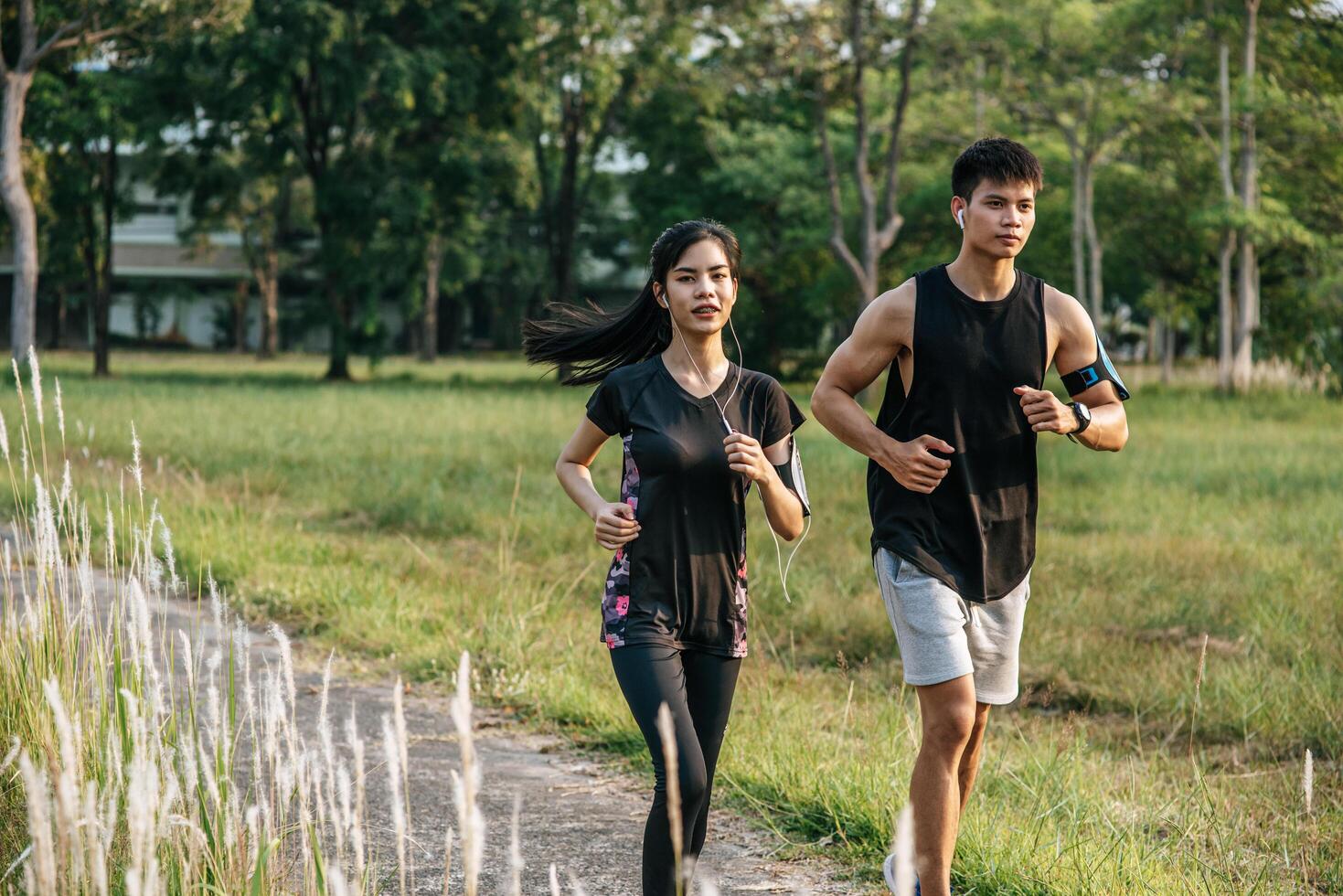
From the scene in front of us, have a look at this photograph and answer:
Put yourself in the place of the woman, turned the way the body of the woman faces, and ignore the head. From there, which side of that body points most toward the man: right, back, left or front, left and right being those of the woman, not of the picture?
left

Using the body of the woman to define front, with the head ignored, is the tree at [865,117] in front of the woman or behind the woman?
behind

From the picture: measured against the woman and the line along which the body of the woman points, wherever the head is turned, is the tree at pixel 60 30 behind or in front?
behind

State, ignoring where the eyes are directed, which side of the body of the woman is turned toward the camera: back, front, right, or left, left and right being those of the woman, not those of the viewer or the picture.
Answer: front

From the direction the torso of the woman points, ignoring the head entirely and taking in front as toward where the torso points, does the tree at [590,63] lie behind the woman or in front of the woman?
behind

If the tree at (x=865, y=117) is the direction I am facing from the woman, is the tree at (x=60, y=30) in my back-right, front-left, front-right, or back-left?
front-left

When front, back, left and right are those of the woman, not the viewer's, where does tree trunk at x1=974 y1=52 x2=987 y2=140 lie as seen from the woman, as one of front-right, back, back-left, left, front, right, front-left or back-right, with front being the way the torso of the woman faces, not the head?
back

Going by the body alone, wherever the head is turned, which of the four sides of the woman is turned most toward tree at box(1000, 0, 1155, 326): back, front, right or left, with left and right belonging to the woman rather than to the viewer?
back

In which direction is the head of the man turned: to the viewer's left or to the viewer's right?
to the viewer's right
